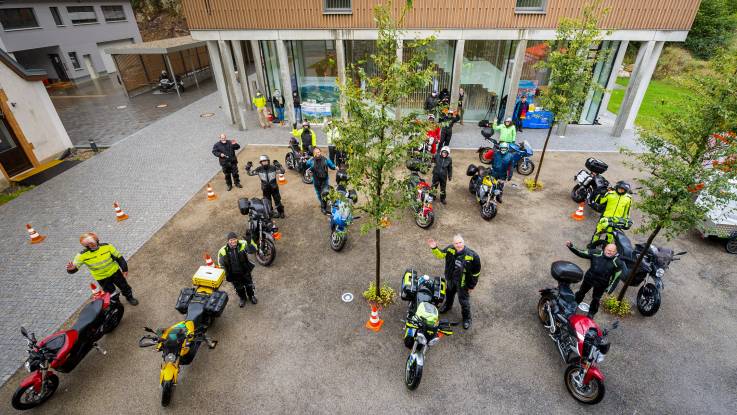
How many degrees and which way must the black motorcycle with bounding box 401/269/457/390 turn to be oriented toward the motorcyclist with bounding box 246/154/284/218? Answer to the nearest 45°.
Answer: approximately 135° to its right

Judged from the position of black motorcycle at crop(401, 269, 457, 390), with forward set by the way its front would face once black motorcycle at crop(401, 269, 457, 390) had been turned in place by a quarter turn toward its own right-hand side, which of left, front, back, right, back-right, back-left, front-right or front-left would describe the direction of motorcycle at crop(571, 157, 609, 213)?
back-right

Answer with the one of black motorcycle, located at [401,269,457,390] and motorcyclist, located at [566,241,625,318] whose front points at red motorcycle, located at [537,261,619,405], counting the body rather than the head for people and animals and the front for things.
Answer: the motorcyclist

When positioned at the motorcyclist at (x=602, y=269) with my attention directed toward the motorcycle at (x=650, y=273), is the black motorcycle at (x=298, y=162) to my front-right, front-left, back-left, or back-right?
back-left

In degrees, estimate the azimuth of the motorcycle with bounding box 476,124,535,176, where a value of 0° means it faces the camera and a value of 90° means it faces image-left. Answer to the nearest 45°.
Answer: approximately 315°

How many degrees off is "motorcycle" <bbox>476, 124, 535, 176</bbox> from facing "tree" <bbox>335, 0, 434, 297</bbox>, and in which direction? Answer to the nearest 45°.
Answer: approximately 45° to its right

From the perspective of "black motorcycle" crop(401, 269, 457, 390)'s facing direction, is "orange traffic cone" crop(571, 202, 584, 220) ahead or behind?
behind

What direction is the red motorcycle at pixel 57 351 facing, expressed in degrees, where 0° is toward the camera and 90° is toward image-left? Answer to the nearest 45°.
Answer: approximately 45°
